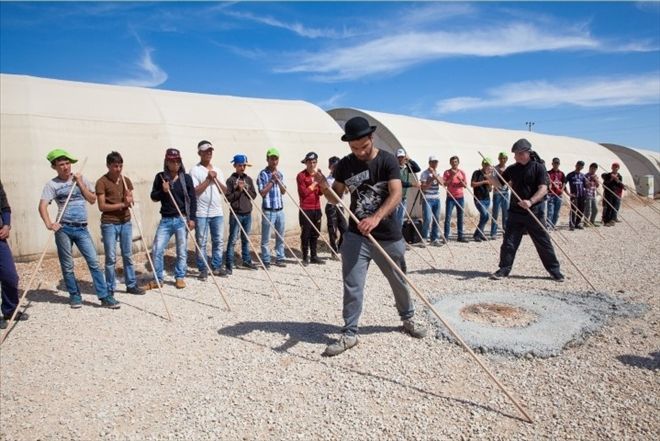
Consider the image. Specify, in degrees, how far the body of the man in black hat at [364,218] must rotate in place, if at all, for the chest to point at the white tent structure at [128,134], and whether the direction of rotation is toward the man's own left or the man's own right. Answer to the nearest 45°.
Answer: approximately 135° to the man's own right

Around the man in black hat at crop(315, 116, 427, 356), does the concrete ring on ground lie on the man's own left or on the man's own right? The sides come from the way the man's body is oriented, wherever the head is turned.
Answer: on the man's own left

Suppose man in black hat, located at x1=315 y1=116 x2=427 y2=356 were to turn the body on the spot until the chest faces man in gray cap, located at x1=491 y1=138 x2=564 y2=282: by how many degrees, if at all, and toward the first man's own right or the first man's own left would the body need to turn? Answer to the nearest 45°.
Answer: approximately 135° to the first man's own left

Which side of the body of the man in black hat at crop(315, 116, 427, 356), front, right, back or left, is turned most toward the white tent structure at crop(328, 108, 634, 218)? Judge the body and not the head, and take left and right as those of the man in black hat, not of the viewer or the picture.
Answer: back

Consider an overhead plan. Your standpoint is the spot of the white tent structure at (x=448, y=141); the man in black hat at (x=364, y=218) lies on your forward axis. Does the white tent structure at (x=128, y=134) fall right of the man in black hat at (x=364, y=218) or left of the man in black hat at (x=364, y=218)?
right

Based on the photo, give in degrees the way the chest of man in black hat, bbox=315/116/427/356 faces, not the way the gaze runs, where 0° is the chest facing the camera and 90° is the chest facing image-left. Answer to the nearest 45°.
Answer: approximately 0°
